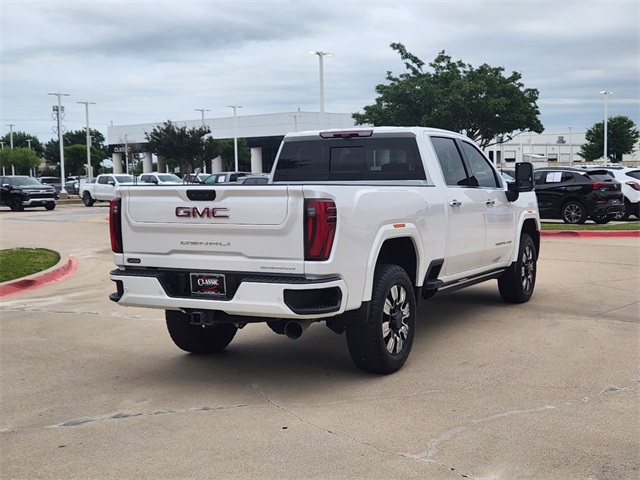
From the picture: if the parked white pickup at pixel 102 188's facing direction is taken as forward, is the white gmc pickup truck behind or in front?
in front

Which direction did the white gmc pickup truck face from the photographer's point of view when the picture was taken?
facing away from the viewer and to the right of the viewer

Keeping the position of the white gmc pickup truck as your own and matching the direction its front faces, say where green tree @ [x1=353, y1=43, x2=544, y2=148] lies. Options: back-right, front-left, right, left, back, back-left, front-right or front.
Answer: front-left

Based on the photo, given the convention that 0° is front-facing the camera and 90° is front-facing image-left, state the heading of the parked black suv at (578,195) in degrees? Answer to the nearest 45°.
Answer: approximately 135°

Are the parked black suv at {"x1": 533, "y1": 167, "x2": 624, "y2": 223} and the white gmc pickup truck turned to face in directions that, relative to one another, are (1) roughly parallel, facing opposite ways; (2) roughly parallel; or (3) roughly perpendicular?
roughly perpendicular

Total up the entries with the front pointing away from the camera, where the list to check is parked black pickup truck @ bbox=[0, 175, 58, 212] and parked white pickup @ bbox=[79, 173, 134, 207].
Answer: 0

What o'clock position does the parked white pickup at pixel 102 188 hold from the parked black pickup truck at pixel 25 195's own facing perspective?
The parked white pickup is roughly at 9 o'clock from the parked black pickup truck.

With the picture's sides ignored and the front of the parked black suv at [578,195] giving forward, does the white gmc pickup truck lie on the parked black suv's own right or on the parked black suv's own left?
on the parked black suv's own left

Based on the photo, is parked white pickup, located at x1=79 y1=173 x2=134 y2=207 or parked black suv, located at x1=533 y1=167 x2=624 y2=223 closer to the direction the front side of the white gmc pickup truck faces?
the parked black suv

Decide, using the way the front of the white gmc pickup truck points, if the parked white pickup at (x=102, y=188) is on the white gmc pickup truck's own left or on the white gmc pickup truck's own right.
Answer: on the white gmc pickup truck's own left

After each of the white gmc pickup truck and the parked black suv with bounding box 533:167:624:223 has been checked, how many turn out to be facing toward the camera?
0
